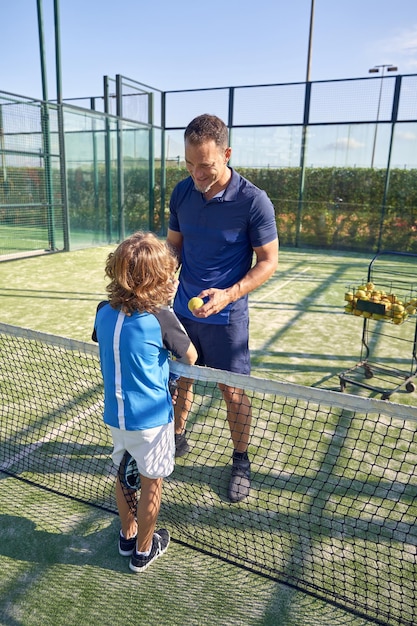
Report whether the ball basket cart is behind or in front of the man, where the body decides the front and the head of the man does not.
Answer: behind

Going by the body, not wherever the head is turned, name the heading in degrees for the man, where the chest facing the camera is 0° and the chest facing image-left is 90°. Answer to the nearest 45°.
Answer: approximately 45°

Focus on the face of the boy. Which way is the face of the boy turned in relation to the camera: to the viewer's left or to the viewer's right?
to the viewer's right

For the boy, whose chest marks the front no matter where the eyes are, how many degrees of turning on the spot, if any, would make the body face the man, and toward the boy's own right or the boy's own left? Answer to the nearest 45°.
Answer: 0° — they already face them

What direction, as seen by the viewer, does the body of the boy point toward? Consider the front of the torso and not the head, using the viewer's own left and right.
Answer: facing away from the viewer and to the right of the viewer

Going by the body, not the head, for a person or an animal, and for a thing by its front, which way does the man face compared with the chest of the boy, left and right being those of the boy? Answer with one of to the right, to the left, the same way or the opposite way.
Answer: the opposite way

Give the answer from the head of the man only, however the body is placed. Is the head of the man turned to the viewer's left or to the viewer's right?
to the viewer's left

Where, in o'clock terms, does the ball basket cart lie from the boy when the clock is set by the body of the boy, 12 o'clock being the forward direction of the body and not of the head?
The ball basket cart is roughly at 12 o'clock from the boy.
